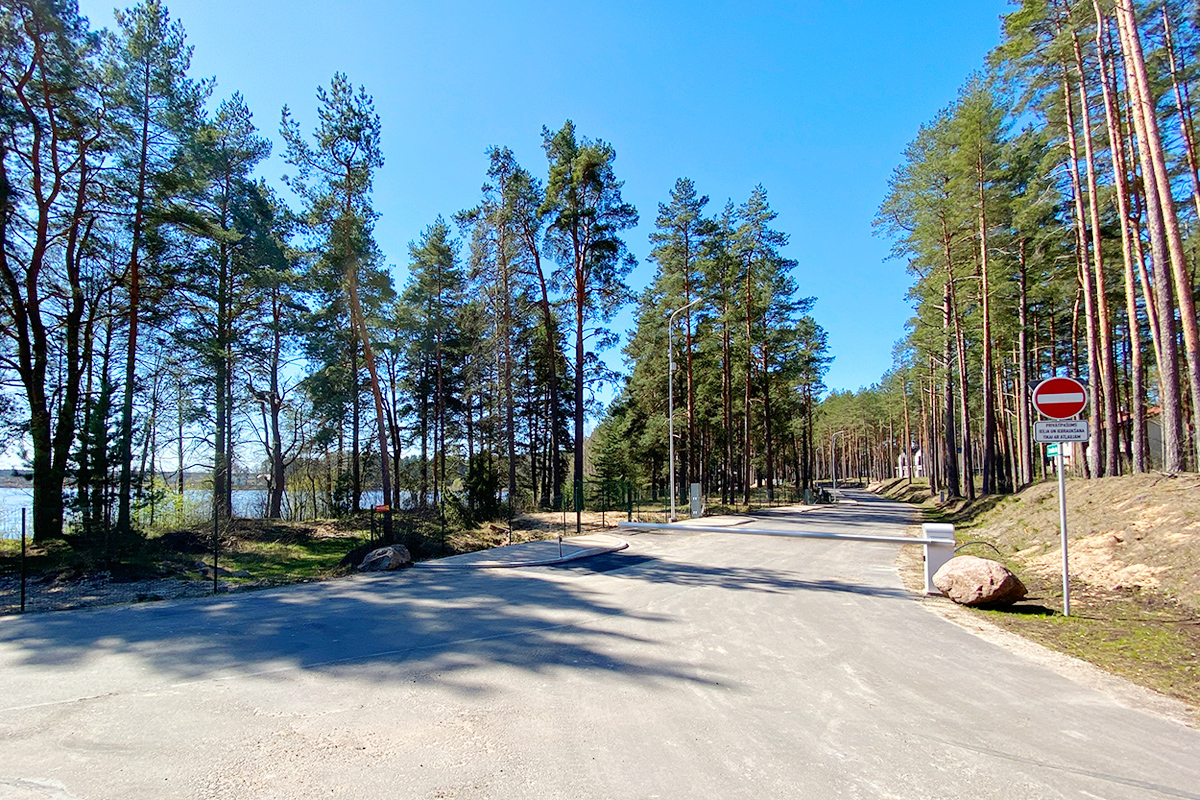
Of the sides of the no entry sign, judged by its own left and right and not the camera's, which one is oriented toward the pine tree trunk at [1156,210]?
back

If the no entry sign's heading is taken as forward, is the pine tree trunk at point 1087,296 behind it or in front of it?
behind

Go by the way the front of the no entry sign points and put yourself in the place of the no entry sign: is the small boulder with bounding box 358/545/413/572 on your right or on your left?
on your right

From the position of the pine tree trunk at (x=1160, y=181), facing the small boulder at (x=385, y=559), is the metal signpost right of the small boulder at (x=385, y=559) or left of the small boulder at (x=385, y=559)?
left

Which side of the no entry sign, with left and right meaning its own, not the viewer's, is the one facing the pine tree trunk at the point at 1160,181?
back

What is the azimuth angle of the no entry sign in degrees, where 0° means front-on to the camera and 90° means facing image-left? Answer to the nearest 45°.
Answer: approximately 0°
